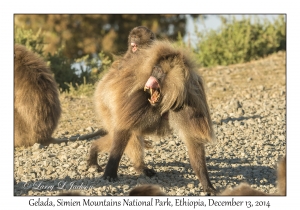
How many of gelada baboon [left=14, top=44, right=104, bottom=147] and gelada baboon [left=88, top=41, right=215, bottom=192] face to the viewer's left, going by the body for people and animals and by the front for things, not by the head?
1

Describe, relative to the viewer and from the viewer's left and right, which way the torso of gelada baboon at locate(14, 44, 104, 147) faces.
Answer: facing to the left of the viewer
